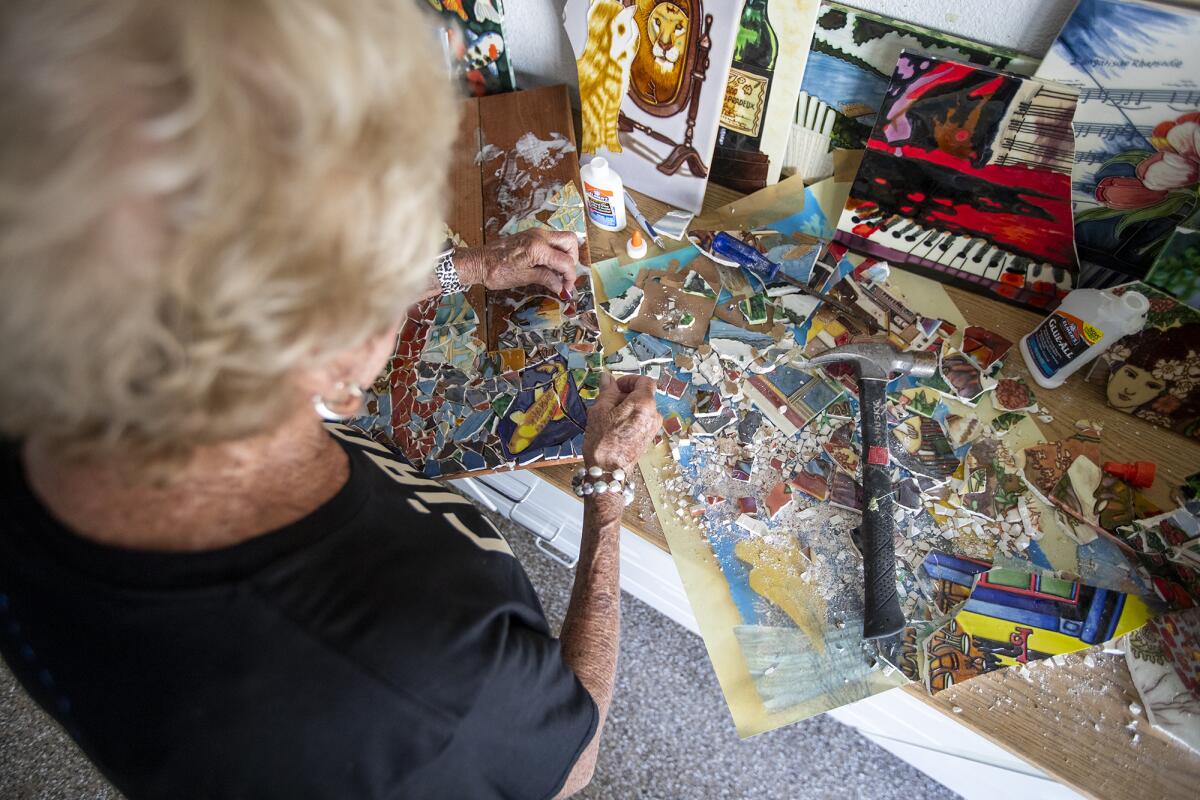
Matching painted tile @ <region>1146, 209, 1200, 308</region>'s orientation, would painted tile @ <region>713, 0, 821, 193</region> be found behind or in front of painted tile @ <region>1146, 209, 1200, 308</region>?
in front

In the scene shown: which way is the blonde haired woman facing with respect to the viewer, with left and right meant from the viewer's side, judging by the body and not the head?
facing away from the viewer and to the right of the viewer

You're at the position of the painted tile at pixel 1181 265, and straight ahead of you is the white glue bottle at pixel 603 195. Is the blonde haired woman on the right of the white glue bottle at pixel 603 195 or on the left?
left

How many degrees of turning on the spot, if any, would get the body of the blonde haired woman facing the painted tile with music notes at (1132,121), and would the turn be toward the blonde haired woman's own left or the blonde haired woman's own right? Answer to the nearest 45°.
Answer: approximately 45° to the blonde haired woman's own right

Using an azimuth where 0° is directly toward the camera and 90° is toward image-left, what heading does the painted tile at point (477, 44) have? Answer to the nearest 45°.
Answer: approximately 0°

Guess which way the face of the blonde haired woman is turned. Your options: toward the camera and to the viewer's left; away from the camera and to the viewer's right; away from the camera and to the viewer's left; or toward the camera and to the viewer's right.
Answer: away from the camera and to the viewer's right

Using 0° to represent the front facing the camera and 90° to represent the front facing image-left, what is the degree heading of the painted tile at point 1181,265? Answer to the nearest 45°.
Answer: approximately 45°

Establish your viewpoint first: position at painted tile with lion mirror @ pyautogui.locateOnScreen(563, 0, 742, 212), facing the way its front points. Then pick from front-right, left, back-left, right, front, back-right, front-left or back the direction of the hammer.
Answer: front-left
